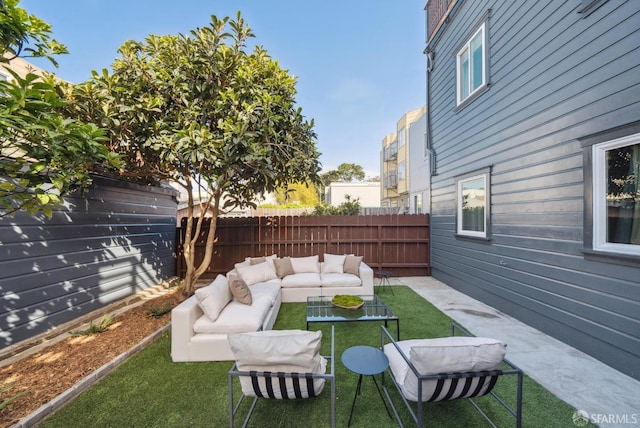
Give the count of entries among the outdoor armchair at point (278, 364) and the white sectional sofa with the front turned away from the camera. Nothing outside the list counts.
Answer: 1

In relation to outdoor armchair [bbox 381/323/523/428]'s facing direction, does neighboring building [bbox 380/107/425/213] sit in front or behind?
in front

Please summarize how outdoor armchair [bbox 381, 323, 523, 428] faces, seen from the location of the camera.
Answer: facing away from the viewer and to the left of the viewer

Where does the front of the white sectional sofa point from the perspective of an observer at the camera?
facing the viewer and to the right of the viewer

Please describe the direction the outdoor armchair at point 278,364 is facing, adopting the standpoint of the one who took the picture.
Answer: facing away from the viewer

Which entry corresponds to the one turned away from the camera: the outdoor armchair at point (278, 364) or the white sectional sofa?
the outdoor armchair

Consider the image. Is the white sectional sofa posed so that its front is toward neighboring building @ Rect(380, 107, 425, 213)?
no

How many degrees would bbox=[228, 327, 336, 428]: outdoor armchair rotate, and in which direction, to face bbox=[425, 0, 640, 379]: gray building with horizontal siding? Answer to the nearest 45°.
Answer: approximately 90° to its right

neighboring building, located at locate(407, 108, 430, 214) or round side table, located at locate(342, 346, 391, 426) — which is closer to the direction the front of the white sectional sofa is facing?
the round side table

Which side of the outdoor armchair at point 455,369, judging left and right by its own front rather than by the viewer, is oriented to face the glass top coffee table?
front

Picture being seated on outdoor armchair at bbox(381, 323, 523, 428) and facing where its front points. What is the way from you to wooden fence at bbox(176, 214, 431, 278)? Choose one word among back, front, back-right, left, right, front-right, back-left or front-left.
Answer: front

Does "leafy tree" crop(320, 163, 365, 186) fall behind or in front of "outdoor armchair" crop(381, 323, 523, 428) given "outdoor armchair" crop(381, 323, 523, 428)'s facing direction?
in front

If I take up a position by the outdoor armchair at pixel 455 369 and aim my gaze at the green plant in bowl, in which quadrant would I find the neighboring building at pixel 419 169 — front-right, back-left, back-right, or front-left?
front-right

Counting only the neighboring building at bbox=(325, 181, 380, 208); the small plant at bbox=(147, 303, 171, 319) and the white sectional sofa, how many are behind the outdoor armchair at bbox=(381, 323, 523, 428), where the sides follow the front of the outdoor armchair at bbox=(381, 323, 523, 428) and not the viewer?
0

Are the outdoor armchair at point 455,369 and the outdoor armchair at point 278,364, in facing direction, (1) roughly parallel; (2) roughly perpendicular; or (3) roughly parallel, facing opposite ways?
roughly parallel

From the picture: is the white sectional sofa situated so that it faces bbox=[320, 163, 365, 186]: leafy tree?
no

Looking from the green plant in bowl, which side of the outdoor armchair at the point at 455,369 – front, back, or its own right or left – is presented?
front

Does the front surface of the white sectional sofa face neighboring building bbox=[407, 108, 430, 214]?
no
